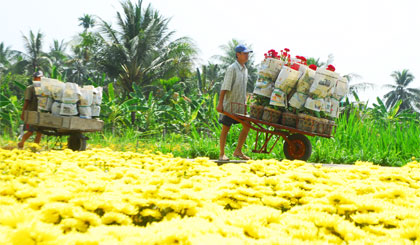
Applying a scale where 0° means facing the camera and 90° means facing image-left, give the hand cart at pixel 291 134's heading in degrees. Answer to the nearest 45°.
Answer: approximately 270°

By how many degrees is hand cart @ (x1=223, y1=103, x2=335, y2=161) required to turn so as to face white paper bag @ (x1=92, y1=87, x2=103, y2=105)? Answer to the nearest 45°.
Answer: approximately 180°

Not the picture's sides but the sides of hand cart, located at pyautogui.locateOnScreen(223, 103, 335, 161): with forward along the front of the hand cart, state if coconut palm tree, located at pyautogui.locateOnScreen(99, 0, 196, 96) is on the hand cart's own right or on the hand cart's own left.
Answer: on the hand cart's own left

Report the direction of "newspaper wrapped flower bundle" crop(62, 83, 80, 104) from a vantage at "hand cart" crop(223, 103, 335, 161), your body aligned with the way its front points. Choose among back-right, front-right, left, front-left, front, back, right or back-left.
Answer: back

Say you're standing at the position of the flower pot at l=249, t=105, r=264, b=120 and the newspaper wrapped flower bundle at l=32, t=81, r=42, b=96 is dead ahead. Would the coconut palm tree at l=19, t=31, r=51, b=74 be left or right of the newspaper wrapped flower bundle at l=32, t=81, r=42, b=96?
right

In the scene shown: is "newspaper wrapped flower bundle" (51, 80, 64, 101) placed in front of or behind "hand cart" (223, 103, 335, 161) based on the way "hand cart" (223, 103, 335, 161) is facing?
behind
